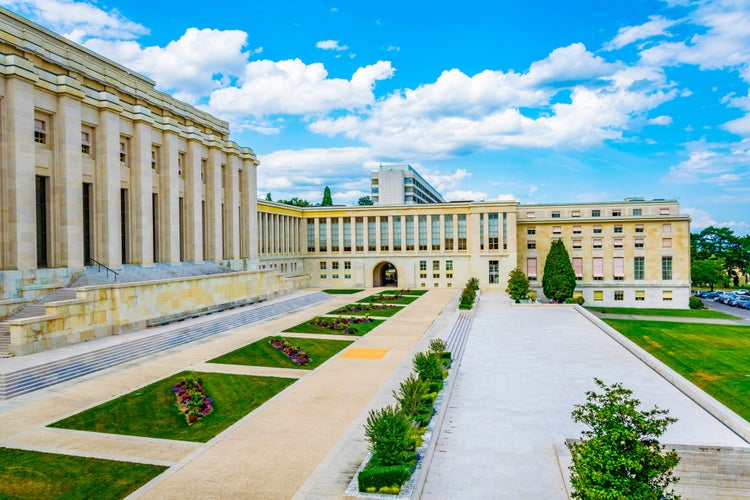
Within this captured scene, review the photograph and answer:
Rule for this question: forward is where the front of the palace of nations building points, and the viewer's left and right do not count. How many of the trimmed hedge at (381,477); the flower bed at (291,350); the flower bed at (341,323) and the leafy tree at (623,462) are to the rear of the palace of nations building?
0

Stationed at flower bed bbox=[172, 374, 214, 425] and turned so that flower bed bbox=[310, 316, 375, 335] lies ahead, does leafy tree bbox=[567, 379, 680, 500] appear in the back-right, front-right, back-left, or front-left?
back-right

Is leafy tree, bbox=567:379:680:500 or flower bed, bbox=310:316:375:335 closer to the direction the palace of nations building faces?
the flower bed

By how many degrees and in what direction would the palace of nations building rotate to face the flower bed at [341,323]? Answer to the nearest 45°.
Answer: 0° — it already faces it

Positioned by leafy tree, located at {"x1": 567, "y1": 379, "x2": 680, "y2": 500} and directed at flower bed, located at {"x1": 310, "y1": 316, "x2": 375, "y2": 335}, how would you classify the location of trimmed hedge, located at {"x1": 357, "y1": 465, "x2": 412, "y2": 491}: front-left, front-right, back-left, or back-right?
front-left

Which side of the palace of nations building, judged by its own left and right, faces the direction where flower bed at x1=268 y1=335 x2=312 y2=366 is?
front
